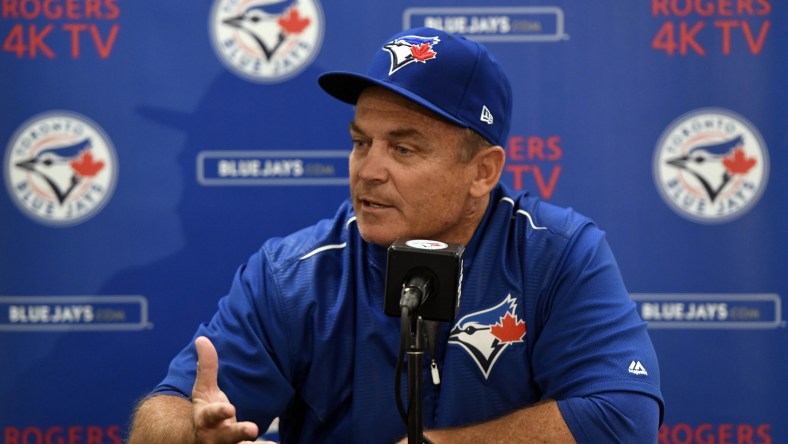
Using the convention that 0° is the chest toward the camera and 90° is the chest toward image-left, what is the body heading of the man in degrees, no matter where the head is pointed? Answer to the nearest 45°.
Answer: approximately 45°
